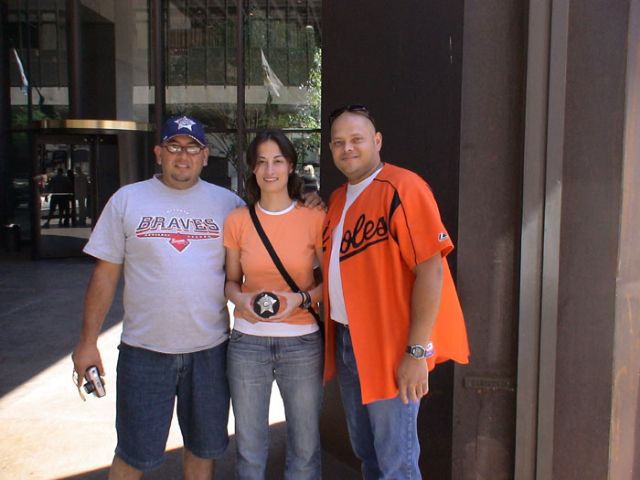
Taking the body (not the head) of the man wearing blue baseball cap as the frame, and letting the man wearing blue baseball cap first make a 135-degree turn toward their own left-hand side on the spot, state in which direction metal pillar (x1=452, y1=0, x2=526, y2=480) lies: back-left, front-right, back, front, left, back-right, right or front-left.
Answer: front-right

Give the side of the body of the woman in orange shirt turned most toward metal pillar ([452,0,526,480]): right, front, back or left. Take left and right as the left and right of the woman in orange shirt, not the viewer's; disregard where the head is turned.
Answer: left

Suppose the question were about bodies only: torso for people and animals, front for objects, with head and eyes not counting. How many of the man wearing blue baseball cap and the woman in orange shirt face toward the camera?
2

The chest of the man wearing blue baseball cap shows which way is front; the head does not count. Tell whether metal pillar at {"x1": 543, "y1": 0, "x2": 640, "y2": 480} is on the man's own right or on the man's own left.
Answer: on the man's own left

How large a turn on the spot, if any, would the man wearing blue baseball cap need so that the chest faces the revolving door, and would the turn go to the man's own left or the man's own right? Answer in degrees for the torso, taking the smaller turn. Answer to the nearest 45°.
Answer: approximately 180°

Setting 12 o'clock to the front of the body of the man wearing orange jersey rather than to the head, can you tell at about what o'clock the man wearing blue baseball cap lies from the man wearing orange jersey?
The man wearing blue baseball cap is roughly at 2 o'clock from the man wearing orange jersey.

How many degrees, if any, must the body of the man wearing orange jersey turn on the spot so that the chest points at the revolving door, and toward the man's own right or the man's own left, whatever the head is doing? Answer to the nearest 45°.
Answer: approximately 90° to the man's own right

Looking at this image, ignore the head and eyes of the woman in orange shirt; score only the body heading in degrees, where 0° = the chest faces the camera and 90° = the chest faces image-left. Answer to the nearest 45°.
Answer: approximately 0°
